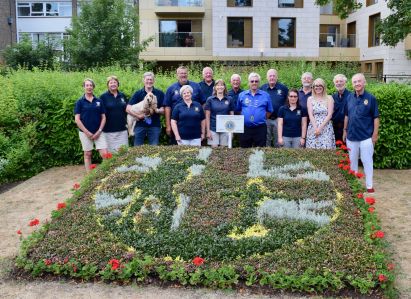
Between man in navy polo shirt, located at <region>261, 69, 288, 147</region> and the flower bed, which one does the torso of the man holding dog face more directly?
the flower bed

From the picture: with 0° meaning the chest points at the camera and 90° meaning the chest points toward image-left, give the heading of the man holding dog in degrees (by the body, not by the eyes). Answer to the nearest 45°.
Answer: approximately 0°

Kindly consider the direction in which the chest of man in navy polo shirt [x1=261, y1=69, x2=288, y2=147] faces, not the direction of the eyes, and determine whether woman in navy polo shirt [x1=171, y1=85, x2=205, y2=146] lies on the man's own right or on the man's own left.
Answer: on the man's own right

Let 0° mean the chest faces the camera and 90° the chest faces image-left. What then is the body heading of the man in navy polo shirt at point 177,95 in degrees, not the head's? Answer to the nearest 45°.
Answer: approximately 0°

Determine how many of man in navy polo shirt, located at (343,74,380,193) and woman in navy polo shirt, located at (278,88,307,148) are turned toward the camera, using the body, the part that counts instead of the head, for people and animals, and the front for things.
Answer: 2
